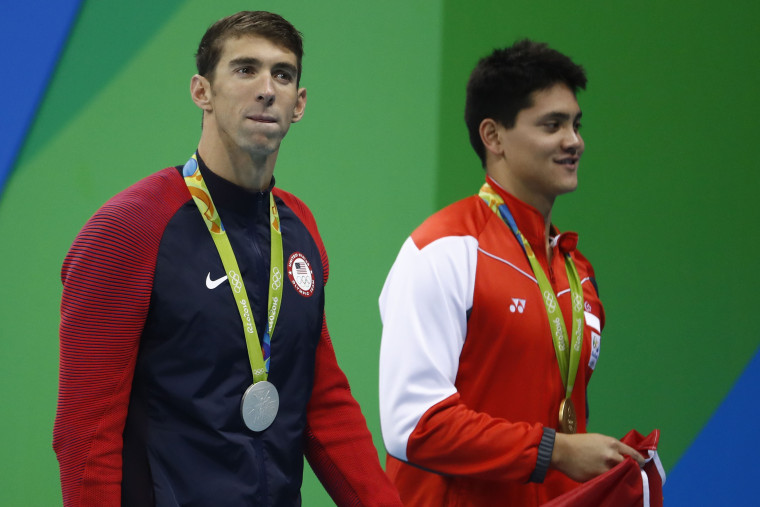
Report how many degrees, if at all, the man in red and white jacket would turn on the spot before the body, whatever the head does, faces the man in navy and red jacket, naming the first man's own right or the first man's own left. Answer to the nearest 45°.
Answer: approximately 90° to the first man's own right

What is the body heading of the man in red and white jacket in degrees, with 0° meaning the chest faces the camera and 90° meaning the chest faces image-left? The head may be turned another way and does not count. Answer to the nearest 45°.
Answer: approximately 315°

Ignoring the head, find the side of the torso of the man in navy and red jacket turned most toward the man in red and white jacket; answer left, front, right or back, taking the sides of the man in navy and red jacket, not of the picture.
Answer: left
